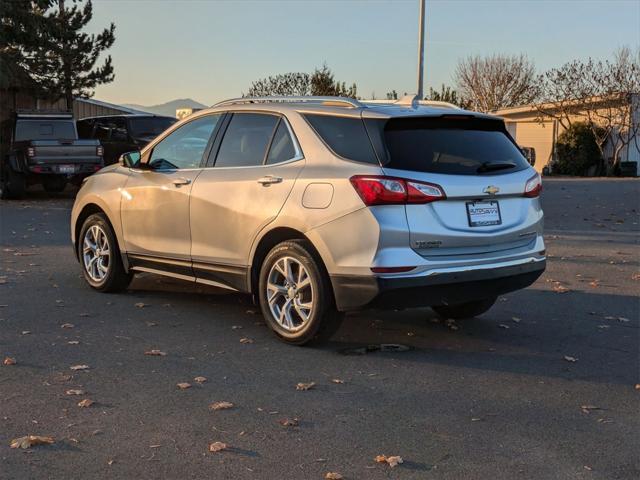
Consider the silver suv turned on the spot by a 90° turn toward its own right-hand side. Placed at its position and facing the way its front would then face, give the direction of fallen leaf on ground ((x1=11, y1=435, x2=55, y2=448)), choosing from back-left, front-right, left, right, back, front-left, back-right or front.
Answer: back

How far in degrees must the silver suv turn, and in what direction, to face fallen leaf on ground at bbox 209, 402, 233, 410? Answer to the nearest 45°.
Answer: approximately 90° to its left

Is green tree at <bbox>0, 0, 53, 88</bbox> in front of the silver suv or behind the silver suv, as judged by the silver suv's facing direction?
in front

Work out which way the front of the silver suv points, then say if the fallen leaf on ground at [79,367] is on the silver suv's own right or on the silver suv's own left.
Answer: on the silver suv's own left

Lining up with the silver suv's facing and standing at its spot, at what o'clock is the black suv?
The black suv is roughly at 1 o'clock from the silver suv.

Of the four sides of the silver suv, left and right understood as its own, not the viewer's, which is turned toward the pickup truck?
front

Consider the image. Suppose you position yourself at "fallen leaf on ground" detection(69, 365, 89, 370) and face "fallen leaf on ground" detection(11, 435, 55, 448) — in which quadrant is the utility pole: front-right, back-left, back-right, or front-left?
back-left

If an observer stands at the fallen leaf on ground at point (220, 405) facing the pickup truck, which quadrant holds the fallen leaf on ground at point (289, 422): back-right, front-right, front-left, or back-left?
back-right

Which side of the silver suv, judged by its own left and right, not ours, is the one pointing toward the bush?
right

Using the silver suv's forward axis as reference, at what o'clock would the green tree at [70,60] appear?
The green tree is roughly at 1 o'clock from the silver suv.

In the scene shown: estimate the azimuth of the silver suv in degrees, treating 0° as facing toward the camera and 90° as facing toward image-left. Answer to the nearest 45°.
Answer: approximately 135°

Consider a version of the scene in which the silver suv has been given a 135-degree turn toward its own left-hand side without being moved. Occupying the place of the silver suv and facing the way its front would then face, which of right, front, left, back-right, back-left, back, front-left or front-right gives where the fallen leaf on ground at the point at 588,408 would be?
front-left

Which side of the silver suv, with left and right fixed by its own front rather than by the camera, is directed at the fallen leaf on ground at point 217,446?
left
